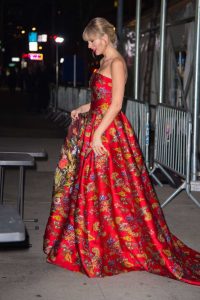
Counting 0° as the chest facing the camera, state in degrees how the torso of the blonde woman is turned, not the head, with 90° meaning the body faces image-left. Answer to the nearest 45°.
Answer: approximately 90°

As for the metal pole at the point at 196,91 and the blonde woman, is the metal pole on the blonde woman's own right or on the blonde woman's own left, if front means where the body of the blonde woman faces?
on the blonde woman's own right

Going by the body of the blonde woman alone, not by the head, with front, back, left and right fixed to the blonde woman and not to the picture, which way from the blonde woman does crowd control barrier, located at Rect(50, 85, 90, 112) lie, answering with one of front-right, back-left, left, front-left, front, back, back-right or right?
right

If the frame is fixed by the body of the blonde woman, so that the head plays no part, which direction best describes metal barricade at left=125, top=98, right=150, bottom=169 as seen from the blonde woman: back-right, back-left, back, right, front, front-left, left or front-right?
right

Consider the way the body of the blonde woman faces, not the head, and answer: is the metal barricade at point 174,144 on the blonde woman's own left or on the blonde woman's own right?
on the blonde woman's own right

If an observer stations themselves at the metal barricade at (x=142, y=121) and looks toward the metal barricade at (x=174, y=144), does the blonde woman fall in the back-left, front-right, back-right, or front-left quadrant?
front-right

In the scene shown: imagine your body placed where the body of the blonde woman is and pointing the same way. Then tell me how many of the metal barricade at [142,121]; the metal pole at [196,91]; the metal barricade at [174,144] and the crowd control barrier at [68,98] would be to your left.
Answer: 0
